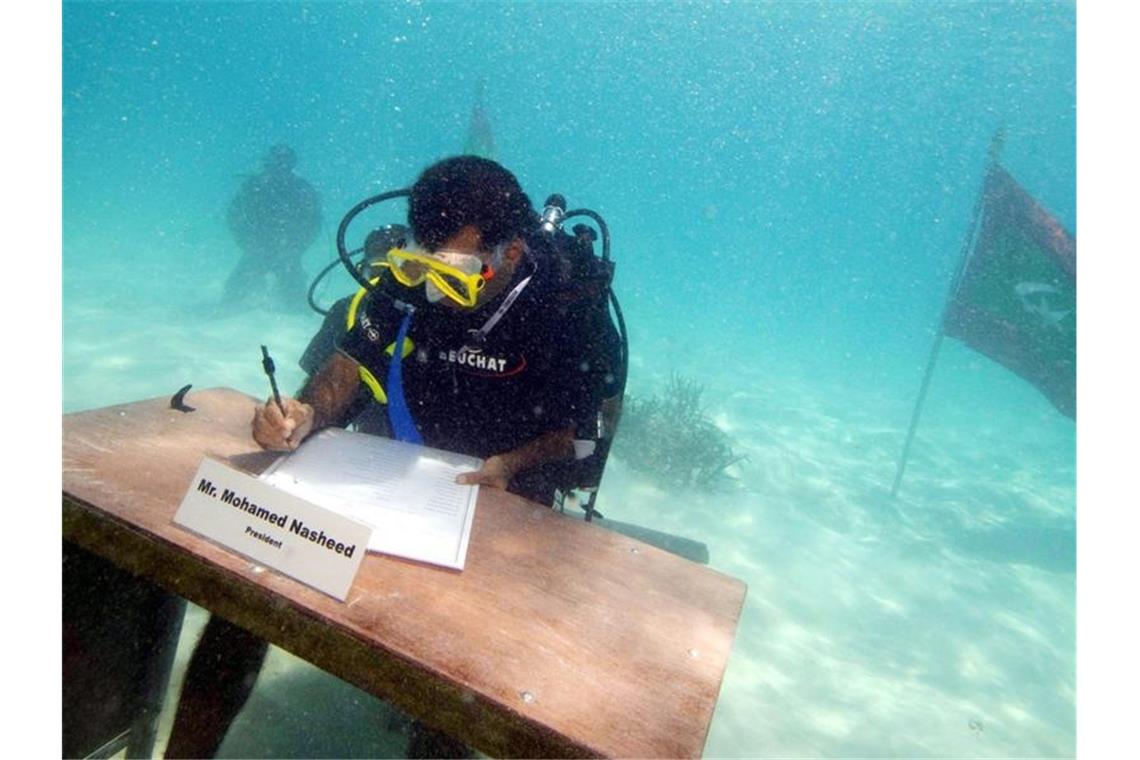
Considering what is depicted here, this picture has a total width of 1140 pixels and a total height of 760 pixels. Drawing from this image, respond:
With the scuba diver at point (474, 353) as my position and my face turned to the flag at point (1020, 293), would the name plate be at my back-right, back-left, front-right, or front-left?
back-right

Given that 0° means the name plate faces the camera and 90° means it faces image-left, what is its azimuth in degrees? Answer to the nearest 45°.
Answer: approximately 45°

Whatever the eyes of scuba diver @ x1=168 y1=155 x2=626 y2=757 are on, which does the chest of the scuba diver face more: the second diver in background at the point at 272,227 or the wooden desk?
the wooden desk

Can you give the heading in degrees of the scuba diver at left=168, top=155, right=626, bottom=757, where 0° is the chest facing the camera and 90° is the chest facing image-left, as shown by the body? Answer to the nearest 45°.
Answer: approximately 45°

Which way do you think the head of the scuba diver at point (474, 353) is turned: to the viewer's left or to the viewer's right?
to the viewer's left

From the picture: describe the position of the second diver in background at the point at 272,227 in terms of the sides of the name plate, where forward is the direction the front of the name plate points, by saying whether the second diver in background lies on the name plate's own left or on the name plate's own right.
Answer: on the name plate's own right

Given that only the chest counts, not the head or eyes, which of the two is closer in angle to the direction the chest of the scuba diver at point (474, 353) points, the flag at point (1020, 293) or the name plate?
the name plate

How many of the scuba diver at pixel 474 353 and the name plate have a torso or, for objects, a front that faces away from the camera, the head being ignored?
0

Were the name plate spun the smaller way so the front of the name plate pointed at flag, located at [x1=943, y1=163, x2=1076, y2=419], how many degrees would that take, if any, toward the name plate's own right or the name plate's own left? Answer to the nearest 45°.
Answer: approximately 180°
